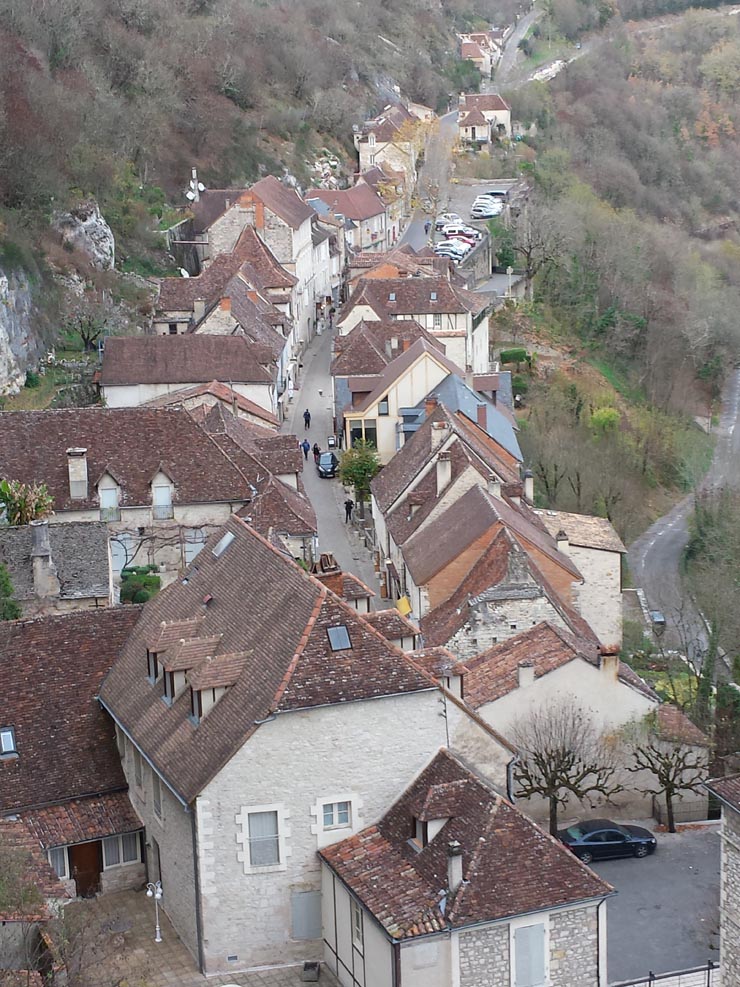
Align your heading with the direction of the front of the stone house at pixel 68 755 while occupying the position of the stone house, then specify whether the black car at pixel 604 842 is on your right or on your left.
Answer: on your left

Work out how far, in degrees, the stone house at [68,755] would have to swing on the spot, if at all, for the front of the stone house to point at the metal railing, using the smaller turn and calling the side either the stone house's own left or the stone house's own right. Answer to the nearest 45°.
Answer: approximately 45° to the stone house's own left

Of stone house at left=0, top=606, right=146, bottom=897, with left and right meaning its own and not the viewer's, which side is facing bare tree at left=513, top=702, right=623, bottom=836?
left

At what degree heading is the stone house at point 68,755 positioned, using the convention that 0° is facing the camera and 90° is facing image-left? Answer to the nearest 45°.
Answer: approximately 0°

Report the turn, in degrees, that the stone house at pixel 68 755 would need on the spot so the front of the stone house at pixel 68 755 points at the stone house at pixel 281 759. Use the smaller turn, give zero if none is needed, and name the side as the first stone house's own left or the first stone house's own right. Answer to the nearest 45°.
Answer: approximately 45° to the first stone house's own left

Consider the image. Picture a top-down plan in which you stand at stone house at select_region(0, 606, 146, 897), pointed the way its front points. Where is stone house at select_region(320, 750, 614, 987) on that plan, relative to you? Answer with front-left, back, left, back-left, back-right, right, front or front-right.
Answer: front-left

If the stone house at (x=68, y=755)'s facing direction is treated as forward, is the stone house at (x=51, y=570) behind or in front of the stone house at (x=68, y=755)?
behind

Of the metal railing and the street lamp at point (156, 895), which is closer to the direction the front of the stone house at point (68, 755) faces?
the street lamp

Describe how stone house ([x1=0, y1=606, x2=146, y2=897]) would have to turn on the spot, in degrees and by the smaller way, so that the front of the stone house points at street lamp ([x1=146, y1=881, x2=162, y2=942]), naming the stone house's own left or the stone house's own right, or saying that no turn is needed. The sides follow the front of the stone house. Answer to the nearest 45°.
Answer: approximately 45° to the stone house's own left
